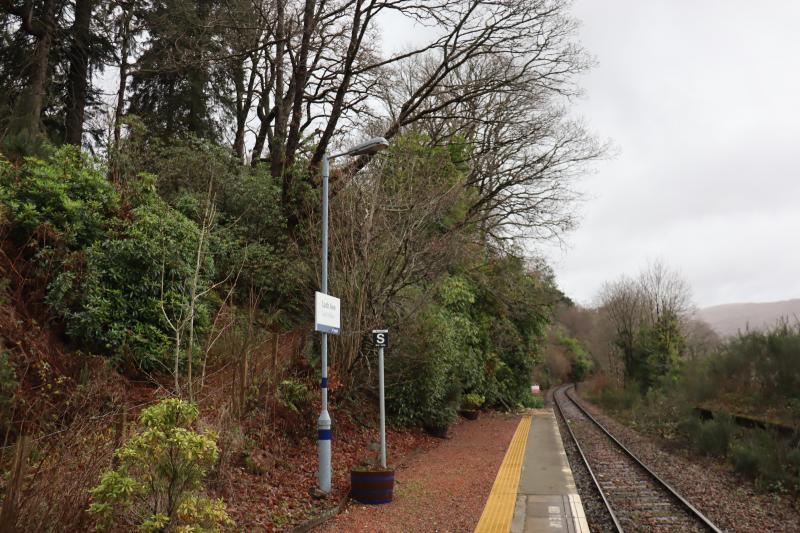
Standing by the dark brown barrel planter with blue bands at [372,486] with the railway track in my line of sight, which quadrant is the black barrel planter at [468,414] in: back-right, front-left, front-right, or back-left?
front-left

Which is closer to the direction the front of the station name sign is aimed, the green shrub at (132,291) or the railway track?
the railway track

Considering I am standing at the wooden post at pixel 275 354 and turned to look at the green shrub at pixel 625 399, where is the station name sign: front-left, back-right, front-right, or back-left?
back-right

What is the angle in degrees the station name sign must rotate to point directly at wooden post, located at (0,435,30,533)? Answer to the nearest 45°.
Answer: approximately 90° to its right

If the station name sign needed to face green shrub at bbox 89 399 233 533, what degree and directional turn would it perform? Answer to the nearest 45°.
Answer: approximately 45° to its right

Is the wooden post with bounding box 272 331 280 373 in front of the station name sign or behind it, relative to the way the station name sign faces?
behind

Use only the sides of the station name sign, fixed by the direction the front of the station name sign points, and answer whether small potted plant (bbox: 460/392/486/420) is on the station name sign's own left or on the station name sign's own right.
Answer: on the station name sign's own left

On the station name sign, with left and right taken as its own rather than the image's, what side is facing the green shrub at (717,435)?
left

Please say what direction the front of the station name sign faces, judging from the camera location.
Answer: facing the viewer and to the right of the viewer
